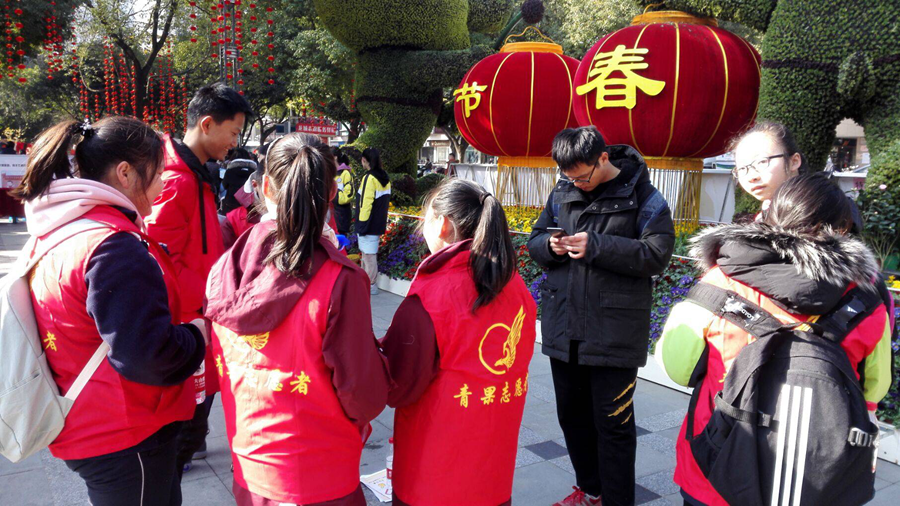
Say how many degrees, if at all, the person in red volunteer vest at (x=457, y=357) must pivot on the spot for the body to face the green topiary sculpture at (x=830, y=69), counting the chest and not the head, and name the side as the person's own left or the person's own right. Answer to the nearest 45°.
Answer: approximately 90° to the person's own right

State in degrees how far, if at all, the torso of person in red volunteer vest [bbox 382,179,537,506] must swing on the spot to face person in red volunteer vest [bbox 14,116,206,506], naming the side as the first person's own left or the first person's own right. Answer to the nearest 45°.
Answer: approximately 45° to the first person's own left

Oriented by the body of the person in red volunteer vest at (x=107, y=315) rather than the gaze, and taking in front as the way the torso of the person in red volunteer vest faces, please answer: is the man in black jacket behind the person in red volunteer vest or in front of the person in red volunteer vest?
in front

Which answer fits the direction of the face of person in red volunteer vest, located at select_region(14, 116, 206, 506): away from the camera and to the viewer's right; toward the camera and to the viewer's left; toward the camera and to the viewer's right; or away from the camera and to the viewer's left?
away from the camera and to the viewer's right

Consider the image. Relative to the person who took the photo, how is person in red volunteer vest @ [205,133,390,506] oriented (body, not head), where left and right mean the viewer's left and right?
facing away from the viewer and to the right of the viewer

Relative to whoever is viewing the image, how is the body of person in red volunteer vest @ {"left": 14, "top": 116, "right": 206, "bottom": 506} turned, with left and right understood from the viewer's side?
facing away from the viewer and to the right of the viewer

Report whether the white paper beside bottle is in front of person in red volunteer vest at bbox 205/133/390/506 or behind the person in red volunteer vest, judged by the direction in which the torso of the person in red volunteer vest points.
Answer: in front

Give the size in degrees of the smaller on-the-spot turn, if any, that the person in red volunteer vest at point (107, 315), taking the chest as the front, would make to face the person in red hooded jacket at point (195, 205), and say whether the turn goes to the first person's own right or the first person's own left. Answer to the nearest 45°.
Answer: approximately 45° to the first person's own left

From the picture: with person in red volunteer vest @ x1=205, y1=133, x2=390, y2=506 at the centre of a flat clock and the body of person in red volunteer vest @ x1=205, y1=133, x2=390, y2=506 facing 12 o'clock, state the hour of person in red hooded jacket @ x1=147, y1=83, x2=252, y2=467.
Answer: person in red hooded jacket @ x1=147, y1=83, x2=252, y2=467 is roughly at 10 o'clock from person in red volunteer vest @ x1=205, y1=133, x2=390, y2=506.

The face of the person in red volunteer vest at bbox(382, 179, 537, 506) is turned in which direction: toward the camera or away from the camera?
away from the camera

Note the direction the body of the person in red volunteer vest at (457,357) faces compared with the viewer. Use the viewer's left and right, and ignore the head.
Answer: facing away from the viewer and to the left of the viewer

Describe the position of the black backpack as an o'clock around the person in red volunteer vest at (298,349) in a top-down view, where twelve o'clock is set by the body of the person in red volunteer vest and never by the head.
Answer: The black backpack is roughly at 2 o'clock from the person in red volunteer vest.
